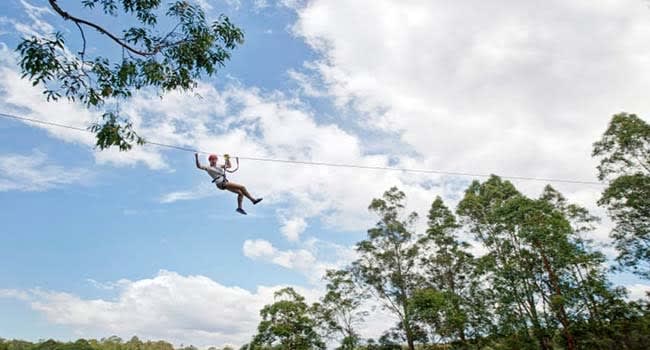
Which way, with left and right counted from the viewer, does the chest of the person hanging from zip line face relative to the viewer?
facing the viewer and to the right of the viewer

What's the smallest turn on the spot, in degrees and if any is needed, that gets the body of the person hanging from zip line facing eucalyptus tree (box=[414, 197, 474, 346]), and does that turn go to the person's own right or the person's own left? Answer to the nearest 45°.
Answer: approximately 90° to the person's own left

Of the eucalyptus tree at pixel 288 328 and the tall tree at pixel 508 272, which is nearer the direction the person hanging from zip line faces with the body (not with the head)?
the tall tree

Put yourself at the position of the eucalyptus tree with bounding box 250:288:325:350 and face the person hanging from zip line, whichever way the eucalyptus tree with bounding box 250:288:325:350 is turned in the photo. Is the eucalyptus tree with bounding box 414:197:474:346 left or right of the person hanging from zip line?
left
